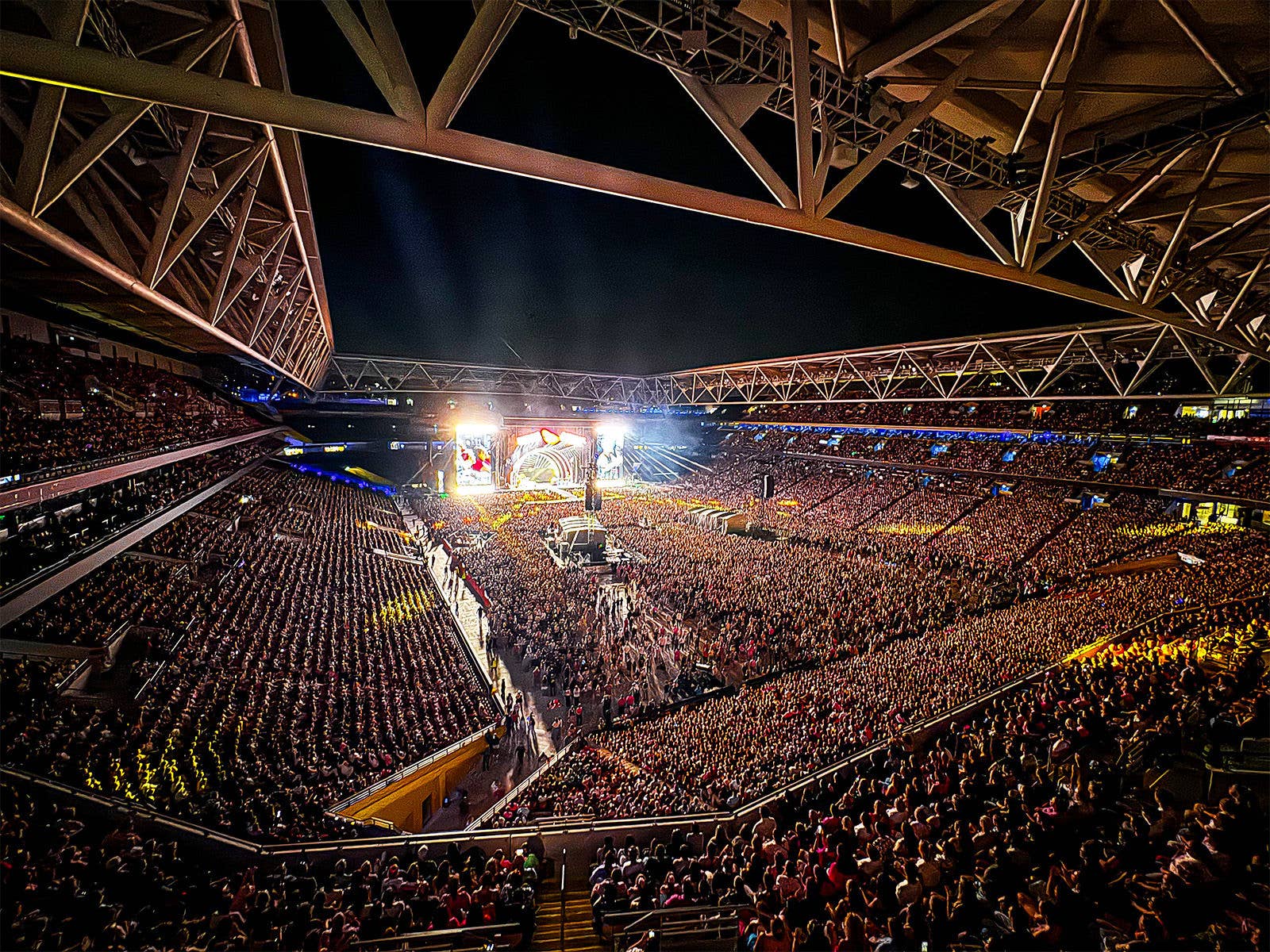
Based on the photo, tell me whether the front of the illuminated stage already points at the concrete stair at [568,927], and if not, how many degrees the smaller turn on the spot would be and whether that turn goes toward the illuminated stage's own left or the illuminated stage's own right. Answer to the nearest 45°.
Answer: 0° — it already faces it

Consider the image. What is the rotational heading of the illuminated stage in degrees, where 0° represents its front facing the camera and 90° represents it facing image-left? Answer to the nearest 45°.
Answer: approximately 0°

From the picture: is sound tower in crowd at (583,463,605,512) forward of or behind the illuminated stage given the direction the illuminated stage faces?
forward
